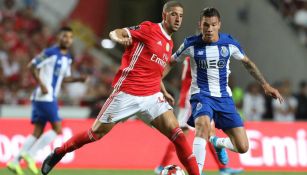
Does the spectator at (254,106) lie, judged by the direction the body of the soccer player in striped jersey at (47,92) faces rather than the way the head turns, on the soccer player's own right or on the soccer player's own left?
on the soccer player's own left

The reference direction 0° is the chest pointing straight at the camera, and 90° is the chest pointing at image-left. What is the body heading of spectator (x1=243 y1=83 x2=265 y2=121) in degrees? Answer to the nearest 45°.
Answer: approximately 0°

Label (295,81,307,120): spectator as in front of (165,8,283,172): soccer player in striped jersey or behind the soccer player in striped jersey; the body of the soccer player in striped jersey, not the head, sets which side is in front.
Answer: behind

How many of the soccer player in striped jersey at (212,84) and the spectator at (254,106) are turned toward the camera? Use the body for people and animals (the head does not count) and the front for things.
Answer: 2

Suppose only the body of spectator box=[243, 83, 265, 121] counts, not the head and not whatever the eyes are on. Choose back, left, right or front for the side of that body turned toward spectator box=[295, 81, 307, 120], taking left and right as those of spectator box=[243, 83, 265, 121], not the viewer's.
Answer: left
